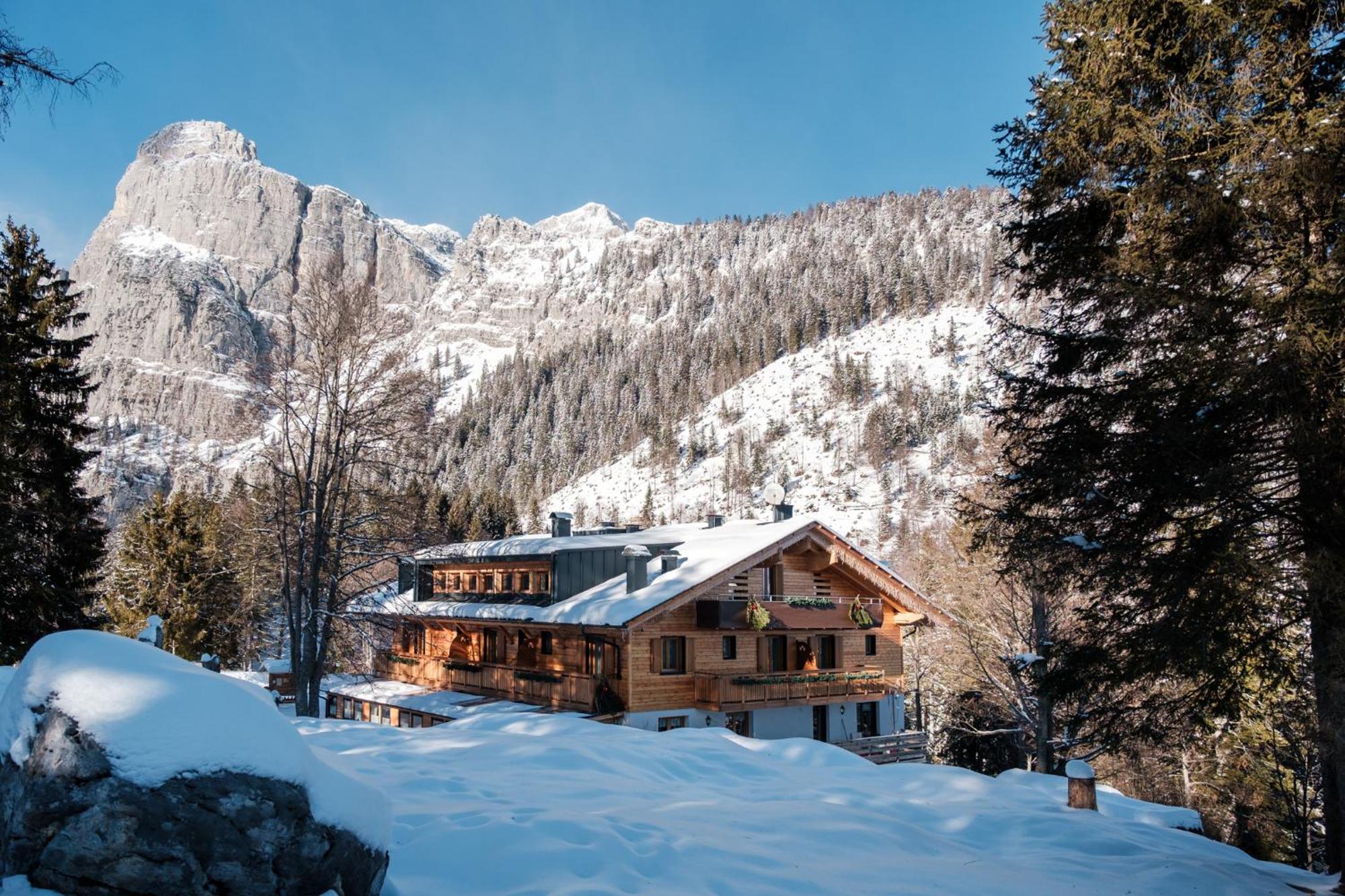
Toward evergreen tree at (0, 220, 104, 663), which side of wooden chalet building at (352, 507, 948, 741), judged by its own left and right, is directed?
right

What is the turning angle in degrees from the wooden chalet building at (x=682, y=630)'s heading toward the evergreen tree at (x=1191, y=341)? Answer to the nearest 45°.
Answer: approximately 45° to its right

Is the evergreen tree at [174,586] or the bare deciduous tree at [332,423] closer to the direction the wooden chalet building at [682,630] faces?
the bare deciduous tree

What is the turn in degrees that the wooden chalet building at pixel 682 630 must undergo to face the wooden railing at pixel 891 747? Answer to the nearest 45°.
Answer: approximately 45° to its left

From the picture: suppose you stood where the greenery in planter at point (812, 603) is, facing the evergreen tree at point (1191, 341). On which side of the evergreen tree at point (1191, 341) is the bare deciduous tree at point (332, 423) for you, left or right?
right

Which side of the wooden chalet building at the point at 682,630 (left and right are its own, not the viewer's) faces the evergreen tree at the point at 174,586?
back

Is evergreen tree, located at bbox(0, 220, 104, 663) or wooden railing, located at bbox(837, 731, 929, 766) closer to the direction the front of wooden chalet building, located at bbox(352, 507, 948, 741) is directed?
the wooden railing

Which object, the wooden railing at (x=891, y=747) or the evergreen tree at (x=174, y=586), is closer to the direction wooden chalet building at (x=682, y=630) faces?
the wooden railing

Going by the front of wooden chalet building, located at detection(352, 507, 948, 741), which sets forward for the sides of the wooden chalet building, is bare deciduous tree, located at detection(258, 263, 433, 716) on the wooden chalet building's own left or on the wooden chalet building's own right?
on the wooden chalet building's own right

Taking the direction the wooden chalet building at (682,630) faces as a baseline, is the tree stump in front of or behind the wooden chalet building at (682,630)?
in front

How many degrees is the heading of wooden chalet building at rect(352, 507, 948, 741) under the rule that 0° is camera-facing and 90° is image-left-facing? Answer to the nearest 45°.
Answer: approximately 315°

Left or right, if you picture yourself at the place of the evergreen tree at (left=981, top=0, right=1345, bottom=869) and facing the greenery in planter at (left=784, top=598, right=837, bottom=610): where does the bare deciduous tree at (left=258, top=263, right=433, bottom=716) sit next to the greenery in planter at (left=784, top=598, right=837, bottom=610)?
left

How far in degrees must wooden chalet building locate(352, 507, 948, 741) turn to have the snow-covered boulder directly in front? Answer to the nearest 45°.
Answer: approximately 45° to its right
